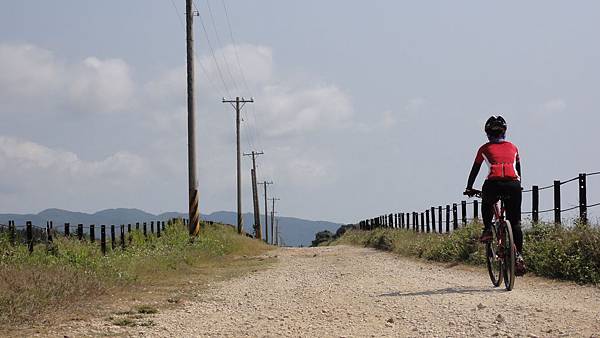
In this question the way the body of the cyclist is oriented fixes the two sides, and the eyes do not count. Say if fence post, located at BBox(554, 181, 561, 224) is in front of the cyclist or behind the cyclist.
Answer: in front

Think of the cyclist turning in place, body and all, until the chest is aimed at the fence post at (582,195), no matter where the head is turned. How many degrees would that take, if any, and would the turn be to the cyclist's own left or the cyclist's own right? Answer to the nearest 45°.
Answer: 0° — they already face it

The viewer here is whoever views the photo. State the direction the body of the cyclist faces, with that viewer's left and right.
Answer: facing away from the viewer

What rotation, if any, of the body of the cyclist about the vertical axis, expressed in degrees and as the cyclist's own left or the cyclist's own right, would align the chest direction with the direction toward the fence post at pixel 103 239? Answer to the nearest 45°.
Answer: approximately 45° to the cyclist's own left

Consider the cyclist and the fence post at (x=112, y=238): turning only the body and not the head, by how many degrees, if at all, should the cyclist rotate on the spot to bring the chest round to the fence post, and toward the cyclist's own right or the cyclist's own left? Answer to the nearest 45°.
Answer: approximately 45° to the cyclist's own left

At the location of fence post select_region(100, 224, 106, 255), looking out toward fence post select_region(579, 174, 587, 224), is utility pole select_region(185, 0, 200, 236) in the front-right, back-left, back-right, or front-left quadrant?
back-left

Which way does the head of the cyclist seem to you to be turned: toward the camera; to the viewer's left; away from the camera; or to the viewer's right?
away from the camera
